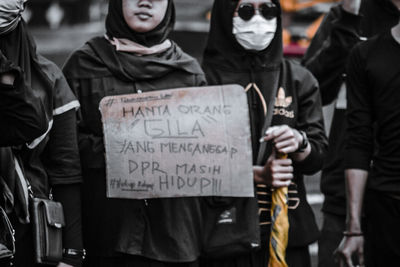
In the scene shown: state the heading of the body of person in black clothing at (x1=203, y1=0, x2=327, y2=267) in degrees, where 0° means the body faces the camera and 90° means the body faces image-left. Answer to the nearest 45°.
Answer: approximately 0°

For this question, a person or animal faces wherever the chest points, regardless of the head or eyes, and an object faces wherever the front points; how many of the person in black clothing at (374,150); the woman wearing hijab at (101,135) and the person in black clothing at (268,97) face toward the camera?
3

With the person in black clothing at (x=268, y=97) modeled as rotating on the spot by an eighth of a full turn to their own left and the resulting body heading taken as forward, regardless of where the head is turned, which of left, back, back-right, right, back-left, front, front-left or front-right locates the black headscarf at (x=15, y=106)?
right

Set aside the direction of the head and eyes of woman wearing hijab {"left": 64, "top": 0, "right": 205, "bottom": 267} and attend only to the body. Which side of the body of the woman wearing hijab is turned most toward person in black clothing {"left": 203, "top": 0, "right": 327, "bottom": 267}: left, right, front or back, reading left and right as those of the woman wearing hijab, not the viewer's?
left

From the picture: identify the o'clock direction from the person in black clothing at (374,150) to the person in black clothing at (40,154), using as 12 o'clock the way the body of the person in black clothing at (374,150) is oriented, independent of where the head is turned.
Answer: the person in black clothing at (40,154) is roughly at 2 o'clock from the person in black clothing at (374,150).

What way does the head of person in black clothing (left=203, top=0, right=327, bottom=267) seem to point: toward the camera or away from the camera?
toward the camera

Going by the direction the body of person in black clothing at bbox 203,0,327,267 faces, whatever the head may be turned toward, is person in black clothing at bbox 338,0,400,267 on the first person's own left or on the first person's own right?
on the first person's own left

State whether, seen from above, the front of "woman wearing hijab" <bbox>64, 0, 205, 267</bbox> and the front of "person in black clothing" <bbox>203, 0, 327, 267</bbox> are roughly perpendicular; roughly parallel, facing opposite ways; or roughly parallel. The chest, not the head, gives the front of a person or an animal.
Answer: roughly parallel

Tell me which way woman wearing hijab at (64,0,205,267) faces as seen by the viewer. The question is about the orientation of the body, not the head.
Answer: toward the camera

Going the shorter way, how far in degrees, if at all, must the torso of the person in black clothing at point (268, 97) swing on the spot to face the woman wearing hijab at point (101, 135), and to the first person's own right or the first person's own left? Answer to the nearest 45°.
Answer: approximately 45° to the first person's own right

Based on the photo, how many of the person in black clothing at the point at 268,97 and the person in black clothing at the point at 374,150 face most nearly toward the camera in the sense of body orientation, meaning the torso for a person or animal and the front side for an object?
2
